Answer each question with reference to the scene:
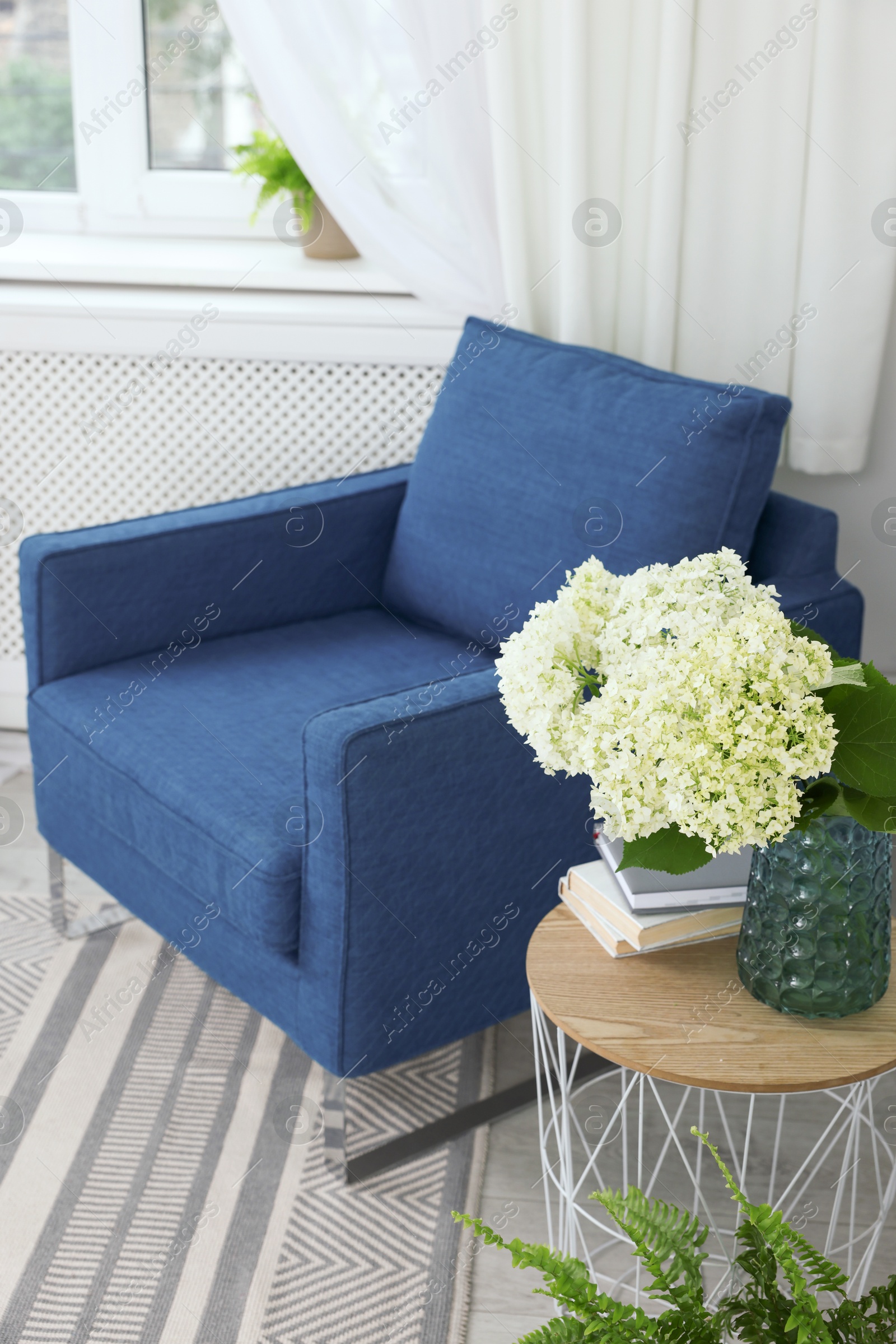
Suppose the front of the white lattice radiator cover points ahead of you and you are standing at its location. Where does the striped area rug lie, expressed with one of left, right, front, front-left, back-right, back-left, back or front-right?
front

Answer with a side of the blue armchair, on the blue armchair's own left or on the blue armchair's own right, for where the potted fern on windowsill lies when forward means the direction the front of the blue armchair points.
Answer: on the blue armchair's own right

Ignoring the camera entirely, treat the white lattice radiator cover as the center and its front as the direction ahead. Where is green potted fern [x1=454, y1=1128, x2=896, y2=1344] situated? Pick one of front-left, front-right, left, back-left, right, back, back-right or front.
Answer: front

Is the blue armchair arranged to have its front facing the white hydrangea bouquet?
no

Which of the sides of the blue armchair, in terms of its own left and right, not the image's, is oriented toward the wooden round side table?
left

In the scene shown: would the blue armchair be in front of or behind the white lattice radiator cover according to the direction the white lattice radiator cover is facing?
in front

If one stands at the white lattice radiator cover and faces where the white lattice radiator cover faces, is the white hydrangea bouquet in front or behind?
in front

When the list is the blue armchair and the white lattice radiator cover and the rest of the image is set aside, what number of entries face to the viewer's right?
0

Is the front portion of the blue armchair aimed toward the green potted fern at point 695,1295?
no

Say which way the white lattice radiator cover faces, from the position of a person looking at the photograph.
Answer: facing the viewer

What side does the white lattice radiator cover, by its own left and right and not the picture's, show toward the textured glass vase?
front
